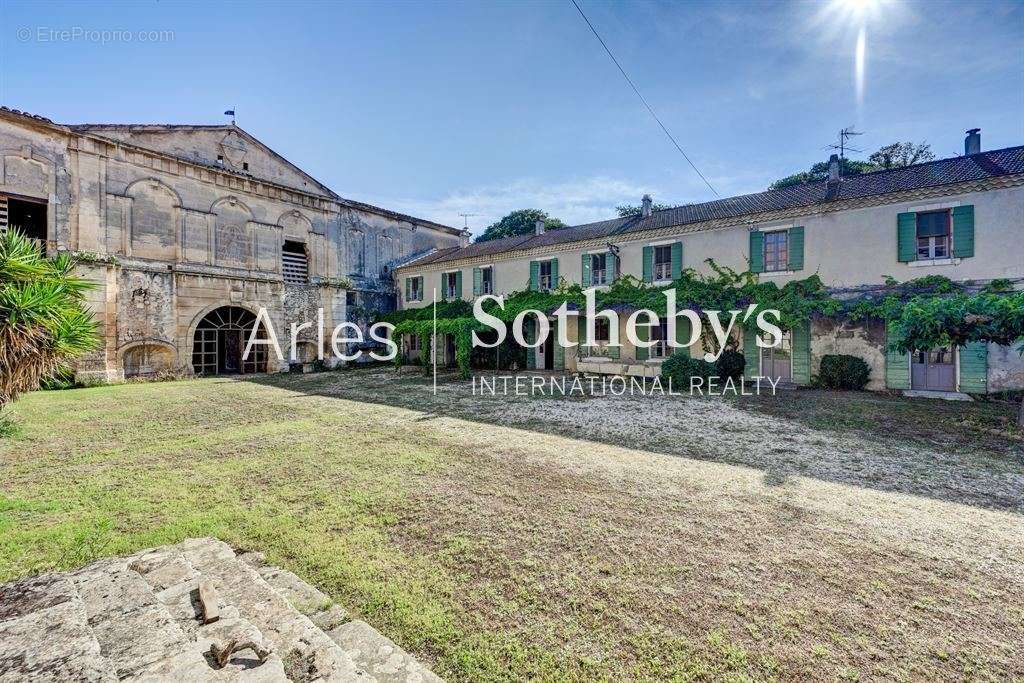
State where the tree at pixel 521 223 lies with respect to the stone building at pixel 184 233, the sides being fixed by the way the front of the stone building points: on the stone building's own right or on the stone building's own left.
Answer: on the stone building's own left

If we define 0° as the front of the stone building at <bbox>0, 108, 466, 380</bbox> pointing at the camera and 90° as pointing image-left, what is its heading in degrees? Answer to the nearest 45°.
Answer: approximately 315°

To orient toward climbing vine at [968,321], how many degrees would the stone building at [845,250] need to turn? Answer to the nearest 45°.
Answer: approximately 45° to its left

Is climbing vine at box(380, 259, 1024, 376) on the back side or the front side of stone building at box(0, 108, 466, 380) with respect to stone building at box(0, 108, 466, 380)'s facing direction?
on the front side

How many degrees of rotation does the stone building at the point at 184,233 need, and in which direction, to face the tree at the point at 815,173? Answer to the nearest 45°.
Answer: approximately 45° to its left

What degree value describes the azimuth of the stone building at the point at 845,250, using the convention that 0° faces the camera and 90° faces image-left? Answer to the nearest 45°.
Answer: approximately 45°

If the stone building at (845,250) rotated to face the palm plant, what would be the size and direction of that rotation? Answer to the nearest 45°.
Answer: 0° — it already faces it

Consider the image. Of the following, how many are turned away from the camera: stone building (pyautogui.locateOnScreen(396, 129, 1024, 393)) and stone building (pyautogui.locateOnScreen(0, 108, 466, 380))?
0

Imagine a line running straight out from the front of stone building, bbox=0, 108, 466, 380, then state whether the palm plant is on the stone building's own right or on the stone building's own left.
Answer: on the stone building's own right

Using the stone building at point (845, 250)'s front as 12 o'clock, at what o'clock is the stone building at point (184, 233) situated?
the stone building at point (184, 233) is roughly at 1 o'clock from the stone building at point (845, 250).

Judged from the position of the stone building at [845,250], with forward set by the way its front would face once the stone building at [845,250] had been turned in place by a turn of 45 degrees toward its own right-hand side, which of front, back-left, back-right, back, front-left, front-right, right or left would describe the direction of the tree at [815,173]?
right
